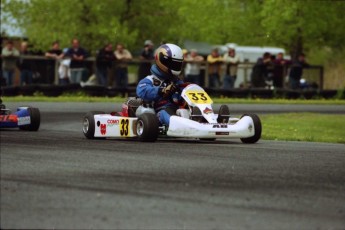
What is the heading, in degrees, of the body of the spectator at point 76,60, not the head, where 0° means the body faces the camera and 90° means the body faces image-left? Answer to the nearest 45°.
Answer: approximately 0°

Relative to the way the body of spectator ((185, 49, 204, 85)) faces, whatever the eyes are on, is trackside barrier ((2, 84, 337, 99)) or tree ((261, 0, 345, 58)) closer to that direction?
the trackside barrier

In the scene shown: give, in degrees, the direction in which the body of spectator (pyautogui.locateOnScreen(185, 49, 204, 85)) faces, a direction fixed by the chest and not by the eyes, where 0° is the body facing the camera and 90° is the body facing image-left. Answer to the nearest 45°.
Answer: approximately 0°

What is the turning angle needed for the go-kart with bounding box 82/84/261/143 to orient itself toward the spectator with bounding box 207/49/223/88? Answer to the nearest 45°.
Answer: approximately 135° to its left

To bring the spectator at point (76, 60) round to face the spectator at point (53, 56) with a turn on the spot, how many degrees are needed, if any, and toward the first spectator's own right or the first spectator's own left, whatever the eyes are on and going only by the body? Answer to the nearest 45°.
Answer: approximately 135° to the first spectator's own right
